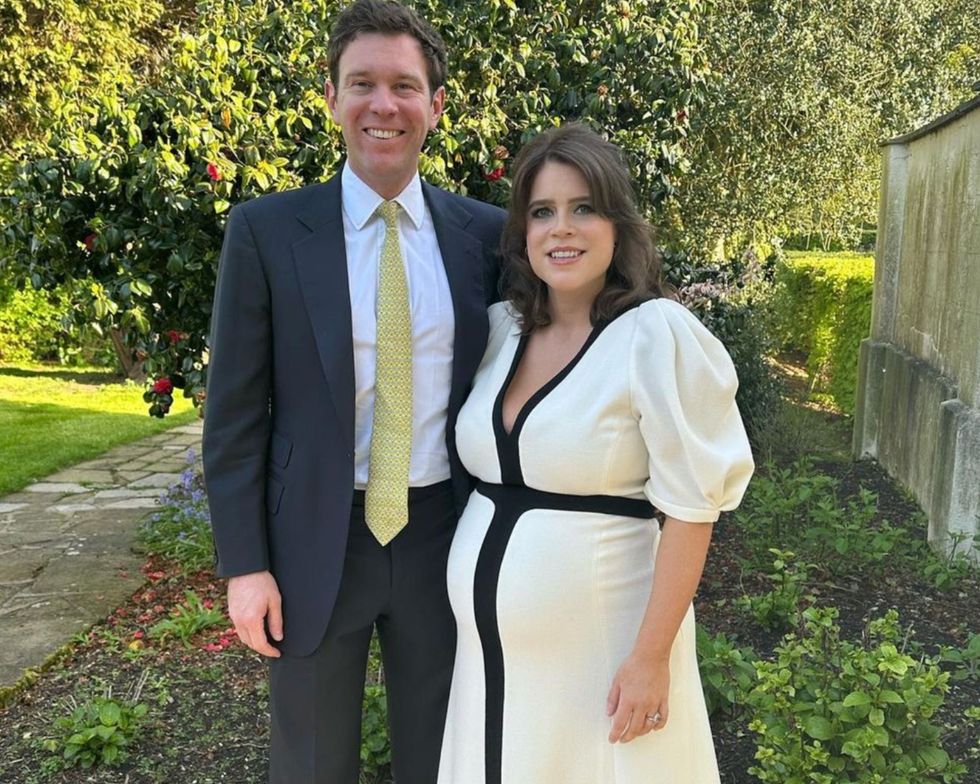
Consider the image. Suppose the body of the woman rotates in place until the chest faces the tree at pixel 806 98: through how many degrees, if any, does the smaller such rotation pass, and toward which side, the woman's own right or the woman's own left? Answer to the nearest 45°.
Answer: approximately 135° to the woman's own right

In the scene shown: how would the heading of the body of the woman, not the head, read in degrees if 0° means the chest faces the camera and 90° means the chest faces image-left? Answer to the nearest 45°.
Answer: approximately 45°

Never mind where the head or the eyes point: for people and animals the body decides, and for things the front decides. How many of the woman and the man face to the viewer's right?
0

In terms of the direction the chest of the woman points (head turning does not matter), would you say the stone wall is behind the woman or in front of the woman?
behind

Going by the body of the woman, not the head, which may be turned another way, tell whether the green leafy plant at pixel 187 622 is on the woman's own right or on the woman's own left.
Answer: on the woman's own right

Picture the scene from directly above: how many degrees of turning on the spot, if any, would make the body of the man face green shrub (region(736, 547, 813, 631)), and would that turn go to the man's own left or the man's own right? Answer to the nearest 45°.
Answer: approximately 135° to the man's own left

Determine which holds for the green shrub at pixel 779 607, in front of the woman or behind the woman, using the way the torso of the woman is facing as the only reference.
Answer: behind

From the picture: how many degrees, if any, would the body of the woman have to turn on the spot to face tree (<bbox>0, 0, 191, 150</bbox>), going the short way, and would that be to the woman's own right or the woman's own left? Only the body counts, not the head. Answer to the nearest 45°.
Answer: approximately 90° to the woman's own right

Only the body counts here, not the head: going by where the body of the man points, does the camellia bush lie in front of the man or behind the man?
behind

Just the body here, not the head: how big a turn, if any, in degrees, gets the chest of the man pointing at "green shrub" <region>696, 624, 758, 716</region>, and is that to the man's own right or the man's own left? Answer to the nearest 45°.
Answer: approximately 135° to the man's own left

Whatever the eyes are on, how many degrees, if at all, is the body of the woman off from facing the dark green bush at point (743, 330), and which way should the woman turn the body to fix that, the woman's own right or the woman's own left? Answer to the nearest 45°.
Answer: approximately 135° to the woman's own right
